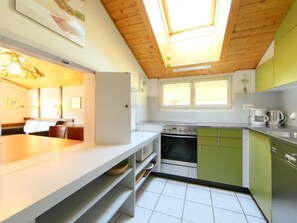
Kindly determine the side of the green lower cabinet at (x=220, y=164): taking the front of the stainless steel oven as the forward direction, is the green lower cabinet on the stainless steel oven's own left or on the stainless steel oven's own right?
on the stainless steel oven's own left

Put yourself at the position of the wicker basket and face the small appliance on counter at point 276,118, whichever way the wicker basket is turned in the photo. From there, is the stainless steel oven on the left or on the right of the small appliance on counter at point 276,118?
left

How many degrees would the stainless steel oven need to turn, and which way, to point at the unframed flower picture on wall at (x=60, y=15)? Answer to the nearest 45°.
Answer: approximately 45° to its right

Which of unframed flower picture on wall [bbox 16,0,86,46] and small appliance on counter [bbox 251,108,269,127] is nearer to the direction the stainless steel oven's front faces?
the unframed flower picture on wall

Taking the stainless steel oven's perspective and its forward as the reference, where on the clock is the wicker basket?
The wicker basket is roughly at 1 o'clock from the stainless steel oven.

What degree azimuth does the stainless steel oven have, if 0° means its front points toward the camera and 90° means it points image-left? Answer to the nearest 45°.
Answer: approximately 0°

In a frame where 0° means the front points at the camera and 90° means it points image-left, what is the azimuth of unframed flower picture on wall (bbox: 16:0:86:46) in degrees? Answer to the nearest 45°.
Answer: approximately 315°

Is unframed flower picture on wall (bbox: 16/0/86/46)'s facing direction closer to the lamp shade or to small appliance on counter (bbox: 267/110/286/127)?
the small appliance on counter

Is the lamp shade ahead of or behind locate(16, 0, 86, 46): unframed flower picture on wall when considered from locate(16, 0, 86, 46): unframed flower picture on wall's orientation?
behind

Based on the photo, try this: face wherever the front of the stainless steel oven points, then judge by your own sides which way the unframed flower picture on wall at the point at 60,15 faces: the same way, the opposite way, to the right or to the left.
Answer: to the left
